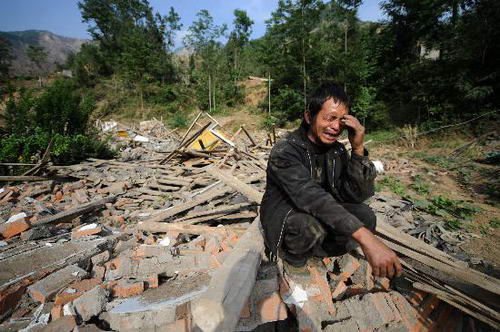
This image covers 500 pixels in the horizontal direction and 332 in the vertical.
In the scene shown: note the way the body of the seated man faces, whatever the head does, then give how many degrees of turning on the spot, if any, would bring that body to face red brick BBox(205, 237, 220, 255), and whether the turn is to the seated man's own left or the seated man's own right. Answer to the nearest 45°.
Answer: approximately 135° to the seated man's own right

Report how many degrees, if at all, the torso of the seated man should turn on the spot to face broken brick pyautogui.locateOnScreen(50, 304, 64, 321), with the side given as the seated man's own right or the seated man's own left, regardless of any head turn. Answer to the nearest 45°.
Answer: approximately 90° to the seated man's own right

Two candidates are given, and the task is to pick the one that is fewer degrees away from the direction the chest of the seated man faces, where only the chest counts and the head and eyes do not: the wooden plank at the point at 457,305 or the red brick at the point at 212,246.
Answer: the wooden plank

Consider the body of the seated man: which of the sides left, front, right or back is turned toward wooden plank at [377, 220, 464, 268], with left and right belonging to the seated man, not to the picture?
left

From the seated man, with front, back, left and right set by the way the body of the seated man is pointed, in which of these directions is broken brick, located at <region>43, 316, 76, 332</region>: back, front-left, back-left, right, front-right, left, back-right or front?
right

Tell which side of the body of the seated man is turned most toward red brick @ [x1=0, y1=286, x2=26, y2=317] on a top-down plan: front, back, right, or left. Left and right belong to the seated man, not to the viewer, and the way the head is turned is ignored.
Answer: right

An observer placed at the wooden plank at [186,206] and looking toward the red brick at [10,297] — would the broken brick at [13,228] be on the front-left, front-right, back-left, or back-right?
front-right

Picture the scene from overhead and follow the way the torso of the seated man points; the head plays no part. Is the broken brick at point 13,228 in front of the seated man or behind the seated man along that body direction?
behind

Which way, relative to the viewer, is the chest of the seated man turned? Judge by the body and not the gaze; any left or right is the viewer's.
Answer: facing the viewer and to the right of the viewer

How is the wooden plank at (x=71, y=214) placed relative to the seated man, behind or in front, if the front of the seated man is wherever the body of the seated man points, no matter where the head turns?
behind

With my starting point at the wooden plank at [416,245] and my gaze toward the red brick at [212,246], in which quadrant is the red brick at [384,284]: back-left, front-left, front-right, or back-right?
front-left
